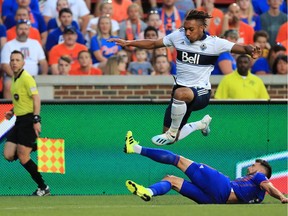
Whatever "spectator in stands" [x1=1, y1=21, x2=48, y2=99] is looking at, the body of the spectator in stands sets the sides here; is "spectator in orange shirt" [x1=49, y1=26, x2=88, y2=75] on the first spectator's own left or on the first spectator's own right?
on the first spectator's own left

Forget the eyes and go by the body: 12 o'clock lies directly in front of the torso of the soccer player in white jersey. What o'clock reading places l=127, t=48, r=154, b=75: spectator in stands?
The spectator in stands is roughly at 4 o'clock from the soccer player in white jersey.

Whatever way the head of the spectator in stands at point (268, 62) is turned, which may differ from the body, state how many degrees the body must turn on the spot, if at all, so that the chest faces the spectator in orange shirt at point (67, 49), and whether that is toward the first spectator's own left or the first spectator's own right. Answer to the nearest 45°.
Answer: approximately 90° to the first spectator's own right

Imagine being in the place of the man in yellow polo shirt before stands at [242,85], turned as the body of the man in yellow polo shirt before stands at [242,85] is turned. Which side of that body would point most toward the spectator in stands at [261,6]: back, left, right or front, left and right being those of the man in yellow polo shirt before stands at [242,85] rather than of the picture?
back

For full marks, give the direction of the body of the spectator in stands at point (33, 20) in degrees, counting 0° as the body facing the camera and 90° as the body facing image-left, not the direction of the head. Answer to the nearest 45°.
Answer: approximately 0°

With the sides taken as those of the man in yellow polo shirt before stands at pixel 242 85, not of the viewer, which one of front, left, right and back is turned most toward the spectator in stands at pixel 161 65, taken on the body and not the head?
right

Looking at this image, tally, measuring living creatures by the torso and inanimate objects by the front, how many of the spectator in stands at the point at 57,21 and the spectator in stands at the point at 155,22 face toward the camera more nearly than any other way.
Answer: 2
